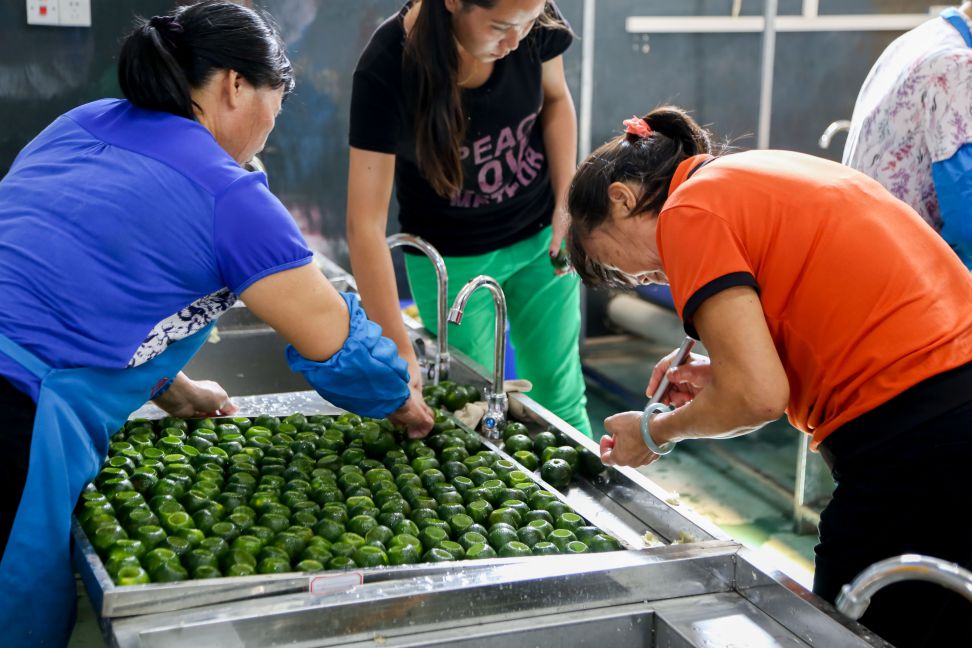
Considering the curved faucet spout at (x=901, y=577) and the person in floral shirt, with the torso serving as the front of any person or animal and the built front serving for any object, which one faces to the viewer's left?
the curved faucet spout

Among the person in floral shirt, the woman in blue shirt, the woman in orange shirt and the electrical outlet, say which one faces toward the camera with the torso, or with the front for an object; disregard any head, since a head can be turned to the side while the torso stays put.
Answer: the electrical outlet

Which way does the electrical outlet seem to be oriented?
toward the camera

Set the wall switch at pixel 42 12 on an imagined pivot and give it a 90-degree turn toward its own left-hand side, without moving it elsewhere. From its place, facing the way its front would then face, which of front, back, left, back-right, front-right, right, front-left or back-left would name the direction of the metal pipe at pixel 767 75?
front

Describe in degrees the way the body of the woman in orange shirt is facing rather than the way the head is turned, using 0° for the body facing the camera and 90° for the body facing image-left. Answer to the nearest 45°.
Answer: approximately 90°

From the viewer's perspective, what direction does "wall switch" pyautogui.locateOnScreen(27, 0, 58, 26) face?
toward the camera

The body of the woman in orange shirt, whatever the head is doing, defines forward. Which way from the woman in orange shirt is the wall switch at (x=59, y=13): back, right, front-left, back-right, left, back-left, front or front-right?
front-right

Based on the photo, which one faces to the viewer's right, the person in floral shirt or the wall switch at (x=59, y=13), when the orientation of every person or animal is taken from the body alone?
the person in floral shirt

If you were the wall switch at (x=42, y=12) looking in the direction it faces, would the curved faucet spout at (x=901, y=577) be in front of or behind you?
in front

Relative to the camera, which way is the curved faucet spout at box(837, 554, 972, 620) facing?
to the viewer's left

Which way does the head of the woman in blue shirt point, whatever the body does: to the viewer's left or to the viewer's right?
to the viewer's right

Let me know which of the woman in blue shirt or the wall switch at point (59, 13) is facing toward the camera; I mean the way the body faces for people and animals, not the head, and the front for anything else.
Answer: the wall switch

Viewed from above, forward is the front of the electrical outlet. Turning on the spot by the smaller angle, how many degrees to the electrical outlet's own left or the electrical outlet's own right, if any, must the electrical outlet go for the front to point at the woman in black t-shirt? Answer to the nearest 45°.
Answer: approximately 45° to the electrical outlet's own left

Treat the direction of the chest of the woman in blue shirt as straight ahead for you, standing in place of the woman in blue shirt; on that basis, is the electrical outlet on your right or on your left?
on your left

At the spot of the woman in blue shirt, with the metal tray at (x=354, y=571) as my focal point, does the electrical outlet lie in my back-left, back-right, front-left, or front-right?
back-left
